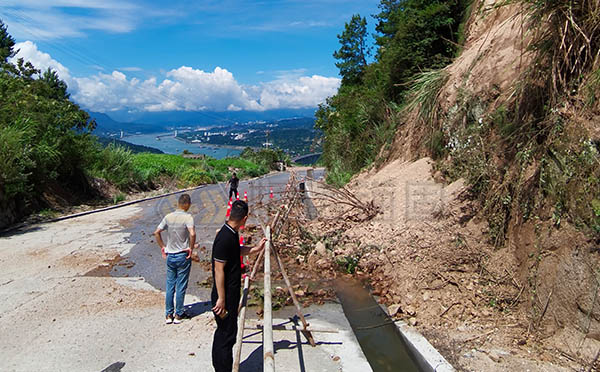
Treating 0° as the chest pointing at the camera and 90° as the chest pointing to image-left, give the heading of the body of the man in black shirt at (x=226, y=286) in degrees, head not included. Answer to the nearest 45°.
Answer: approximately 270°
